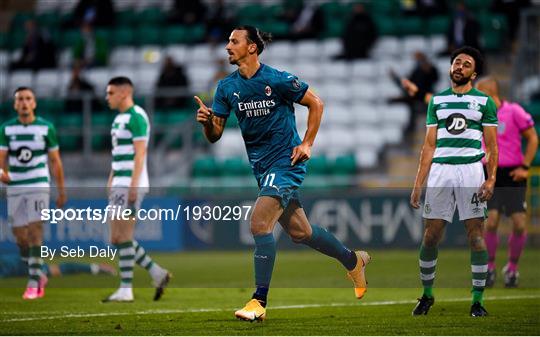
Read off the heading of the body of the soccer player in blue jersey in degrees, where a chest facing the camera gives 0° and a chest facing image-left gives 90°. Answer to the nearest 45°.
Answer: approximately 45°

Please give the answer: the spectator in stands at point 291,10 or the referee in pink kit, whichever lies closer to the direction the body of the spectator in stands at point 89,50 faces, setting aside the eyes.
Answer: the referee in pink kit

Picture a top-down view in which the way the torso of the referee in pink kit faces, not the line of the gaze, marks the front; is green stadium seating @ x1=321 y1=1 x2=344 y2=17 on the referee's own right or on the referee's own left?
on the referee's own right

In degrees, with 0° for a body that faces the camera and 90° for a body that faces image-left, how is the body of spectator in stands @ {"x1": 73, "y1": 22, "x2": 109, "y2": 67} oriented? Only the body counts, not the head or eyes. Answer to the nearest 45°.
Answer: approximately 0°

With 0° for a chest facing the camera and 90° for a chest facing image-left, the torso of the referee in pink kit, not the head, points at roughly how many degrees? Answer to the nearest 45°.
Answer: approximately 45°

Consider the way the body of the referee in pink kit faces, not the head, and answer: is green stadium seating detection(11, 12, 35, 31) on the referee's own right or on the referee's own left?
on the referee's own right
